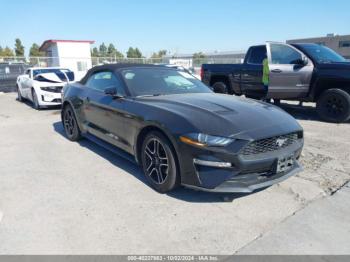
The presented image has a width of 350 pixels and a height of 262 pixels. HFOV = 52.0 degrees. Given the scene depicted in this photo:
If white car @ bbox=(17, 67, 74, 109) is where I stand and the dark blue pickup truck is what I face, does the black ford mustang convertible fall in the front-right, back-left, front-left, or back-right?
front-right

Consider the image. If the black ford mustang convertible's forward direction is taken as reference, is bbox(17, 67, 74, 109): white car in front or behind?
behind

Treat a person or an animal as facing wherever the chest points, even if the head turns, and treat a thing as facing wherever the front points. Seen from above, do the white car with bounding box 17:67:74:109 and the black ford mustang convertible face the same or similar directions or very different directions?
same or similar directions

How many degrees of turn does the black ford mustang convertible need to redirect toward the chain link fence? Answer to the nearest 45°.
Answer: approximately 180°

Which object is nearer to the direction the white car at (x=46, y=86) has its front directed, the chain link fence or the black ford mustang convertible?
the black ford mustang convertible

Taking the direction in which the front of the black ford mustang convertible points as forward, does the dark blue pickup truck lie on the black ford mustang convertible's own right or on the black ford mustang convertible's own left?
on the black ford mustang convertible's own left
